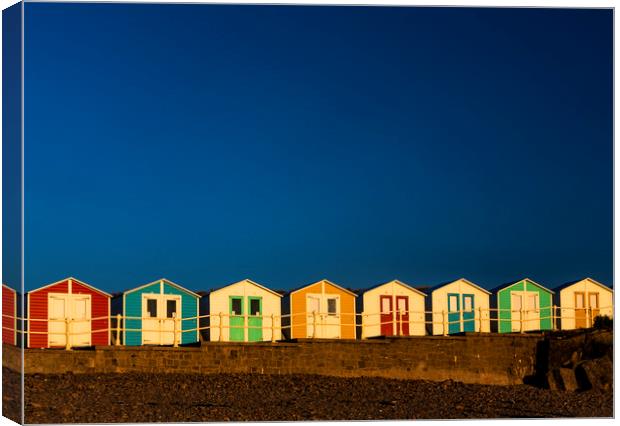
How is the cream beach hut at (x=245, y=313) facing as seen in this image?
toward the camera

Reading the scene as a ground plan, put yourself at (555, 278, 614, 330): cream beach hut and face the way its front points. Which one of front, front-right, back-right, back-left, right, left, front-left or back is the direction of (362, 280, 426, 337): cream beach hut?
right

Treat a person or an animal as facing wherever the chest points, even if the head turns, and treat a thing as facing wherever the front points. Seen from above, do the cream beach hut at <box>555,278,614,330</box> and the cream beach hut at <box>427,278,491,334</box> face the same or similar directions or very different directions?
same or similar directions

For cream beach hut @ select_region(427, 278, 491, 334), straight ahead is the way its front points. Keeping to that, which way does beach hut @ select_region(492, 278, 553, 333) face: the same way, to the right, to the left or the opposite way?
the same way

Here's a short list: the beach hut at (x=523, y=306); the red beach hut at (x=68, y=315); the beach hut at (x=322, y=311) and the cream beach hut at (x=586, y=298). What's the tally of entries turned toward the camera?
4

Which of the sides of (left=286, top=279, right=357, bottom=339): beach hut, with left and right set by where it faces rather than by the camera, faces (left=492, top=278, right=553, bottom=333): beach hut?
left

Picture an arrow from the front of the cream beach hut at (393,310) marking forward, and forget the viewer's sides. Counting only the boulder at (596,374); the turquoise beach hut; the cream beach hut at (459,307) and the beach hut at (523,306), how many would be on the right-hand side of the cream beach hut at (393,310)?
1

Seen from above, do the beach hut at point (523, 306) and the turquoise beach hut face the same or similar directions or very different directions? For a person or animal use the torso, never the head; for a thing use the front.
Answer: same or similar directions

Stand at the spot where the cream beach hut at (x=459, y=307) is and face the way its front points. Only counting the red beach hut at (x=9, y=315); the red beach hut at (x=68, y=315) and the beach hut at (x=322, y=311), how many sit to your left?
0

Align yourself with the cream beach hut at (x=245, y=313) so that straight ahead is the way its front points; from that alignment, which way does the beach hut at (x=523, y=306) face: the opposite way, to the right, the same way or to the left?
the same way

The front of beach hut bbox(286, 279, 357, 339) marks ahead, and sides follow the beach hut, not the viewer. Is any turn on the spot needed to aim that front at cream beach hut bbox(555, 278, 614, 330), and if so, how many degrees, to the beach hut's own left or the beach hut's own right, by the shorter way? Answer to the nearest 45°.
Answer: approximately 90° to the beach hut's own left

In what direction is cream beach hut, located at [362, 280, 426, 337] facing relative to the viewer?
toward the camera

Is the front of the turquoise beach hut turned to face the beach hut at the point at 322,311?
no

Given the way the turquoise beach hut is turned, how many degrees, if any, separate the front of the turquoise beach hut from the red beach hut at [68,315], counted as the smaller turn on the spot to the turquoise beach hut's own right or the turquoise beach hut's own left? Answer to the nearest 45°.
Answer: approximately 45° to the turquoise beach hut's own right

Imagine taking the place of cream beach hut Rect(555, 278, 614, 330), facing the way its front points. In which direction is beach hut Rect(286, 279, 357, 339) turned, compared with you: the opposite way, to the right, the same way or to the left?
the same way

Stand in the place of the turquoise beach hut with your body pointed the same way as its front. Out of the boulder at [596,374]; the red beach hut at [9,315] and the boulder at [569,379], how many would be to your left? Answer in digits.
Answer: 2

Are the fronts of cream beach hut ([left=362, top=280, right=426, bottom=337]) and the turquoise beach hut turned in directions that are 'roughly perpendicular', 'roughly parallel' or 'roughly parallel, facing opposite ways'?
roughly parallel

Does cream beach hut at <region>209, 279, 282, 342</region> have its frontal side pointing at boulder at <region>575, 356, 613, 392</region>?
no
